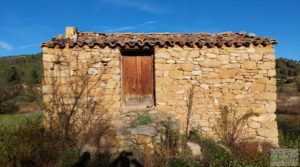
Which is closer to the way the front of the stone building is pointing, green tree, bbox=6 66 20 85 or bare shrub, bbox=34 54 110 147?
the bare shrub

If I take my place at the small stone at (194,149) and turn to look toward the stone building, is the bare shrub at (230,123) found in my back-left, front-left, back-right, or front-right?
front-right

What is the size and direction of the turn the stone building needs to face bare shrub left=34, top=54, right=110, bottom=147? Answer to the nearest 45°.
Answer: approximately 90° to its right

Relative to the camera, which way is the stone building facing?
toward the camera

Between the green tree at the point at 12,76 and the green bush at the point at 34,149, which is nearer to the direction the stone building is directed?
the green bush

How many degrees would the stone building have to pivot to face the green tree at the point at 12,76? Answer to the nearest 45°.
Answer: approximately 135° to its right

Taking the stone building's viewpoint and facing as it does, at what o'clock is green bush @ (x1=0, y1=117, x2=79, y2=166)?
The green bush is roughly at 2 o'clock from the stone building.

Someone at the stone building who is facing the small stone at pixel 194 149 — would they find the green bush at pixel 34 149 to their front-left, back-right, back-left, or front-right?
front-right
